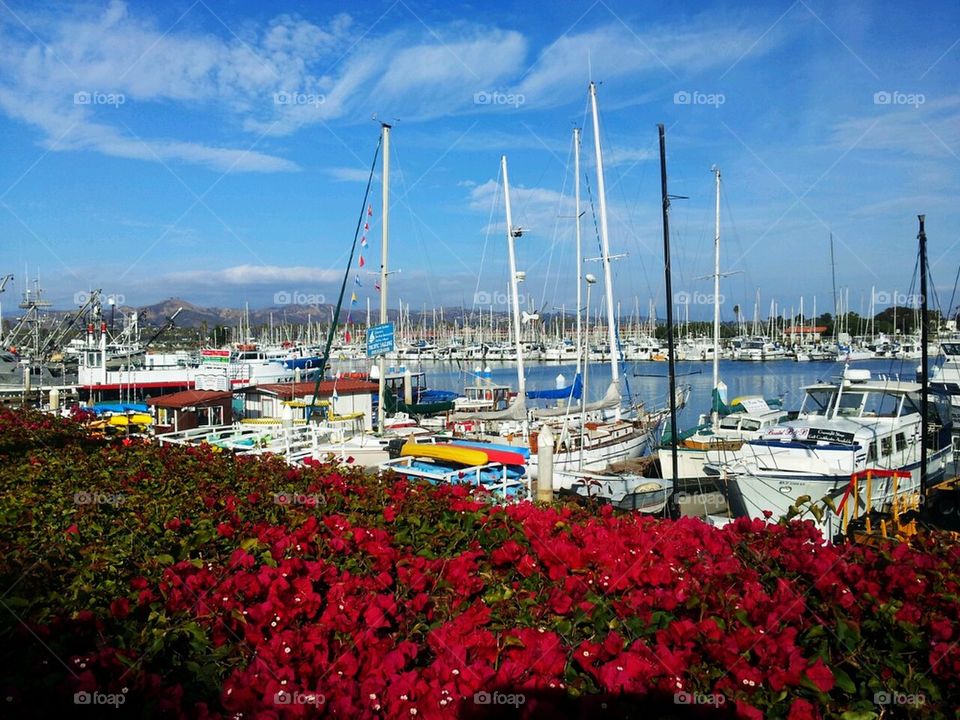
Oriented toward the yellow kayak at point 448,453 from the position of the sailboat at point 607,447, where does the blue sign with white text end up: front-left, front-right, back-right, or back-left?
front-right

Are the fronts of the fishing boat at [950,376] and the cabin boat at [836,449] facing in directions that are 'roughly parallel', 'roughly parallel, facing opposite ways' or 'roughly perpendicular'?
roughly parallel

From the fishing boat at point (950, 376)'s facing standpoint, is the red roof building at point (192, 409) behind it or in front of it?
in front

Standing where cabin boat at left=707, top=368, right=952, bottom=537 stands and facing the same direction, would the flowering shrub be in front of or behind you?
in front

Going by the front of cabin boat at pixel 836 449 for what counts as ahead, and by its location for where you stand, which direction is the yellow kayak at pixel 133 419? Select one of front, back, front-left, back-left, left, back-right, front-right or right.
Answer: front-right

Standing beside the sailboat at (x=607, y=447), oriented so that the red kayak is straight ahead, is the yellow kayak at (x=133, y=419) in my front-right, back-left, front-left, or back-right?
front-right

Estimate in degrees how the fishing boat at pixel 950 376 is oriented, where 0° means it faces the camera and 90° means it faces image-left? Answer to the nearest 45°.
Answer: approximately 45°

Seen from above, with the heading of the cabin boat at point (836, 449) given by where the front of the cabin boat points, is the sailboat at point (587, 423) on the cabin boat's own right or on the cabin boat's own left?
on the cabin boat's own right

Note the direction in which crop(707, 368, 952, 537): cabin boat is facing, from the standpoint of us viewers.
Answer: facing the viewer and to the left of the viewer

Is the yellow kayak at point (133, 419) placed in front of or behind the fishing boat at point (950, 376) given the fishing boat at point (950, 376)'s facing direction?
in front

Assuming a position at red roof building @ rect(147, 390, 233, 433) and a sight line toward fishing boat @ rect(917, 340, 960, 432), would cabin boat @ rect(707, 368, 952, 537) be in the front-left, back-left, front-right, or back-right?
front-right

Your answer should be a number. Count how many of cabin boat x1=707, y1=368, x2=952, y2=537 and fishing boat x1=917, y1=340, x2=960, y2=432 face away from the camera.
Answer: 0

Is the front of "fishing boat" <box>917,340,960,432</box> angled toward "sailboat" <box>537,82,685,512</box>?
yes

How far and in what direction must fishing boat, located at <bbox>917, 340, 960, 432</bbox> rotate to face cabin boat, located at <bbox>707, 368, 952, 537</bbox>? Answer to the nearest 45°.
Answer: approximately 45° to its left

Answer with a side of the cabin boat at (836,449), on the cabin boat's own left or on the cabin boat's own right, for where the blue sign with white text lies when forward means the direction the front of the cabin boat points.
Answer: on the cabin boat's own right

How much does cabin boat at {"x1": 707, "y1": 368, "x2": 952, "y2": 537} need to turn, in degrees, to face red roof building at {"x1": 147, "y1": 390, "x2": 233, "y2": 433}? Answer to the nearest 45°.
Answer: approximately 45° to its right
